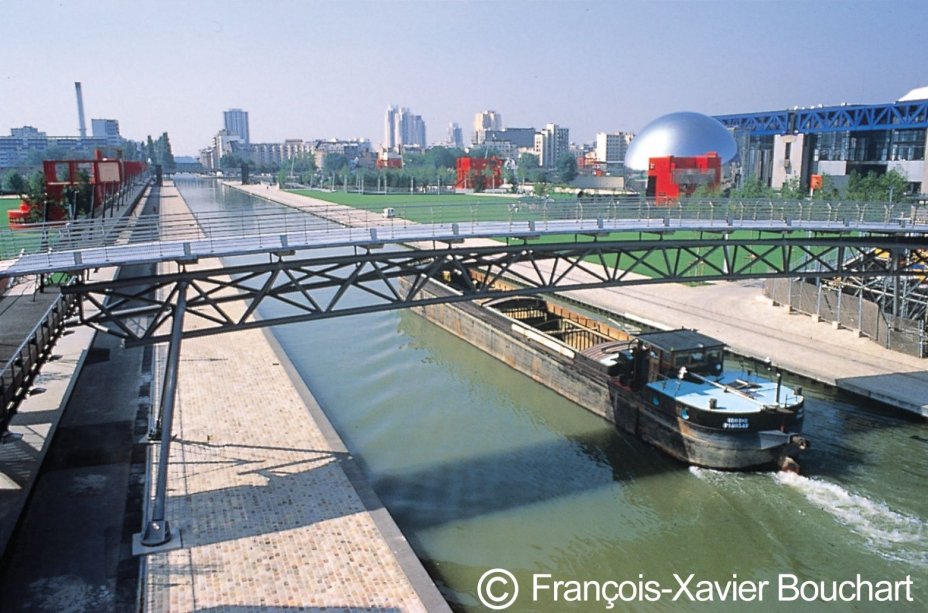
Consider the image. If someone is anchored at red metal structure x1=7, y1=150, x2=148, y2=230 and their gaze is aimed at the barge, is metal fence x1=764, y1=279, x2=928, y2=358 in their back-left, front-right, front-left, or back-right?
front-left

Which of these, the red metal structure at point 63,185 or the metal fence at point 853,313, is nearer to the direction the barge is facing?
the red metal structure

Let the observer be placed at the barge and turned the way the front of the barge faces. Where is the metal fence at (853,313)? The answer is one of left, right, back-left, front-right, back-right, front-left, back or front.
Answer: right

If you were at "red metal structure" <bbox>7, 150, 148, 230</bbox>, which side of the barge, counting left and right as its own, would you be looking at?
front

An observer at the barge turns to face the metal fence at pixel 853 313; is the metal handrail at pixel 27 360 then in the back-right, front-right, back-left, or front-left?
back-left

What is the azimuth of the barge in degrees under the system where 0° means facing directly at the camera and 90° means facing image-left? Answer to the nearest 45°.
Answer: approximately 135°

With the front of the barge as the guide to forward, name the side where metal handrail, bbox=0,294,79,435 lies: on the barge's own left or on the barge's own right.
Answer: on the barge's own left
